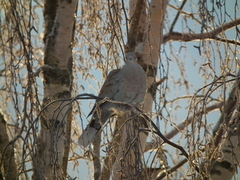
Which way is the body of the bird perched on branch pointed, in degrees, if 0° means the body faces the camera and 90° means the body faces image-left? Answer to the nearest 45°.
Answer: approximately 315°
